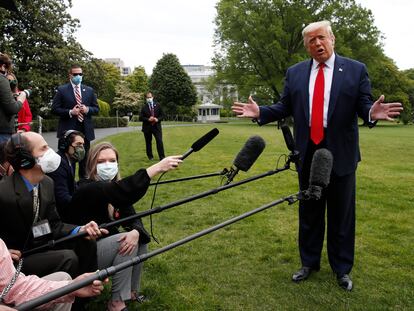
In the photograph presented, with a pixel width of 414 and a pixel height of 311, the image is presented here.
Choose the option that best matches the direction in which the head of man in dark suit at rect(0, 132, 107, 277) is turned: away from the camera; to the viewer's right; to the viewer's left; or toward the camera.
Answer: to the viewer's right

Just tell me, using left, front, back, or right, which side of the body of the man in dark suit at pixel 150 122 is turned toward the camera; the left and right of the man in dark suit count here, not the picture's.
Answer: front

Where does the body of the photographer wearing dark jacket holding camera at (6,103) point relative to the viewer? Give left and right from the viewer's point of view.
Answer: facing to the right of the viewer

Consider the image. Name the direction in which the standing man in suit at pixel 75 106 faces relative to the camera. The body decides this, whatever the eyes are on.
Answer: toward the camera

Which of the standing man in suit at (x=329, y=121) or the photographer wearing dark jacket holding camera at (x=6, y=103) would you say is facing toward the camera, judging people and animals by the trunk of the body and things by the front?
the standing man in suit

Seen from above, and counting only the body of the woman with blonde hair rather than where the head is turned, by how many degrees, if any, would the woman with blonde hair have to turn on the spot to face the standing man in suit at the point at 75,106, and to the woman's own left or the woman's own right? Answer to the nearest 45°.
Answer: approximately 135° to the woman's own left

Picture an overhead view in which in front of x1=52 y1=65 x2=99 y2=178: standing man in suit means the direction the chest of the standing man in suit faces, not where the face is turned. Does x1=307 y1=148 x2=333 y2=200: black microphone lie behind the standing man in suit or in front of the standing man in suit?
in front

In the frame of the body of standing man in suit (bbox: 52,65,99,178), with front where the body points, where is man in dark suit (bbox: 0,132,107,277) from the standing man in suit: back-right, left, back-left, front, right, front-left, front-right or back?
front

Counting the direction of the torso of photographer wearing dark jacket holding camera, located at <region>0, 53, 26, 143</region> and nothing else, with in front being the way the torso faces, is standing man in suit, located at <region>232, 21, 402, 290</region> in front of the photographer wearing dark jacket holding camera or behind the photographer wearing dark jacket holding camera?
in front

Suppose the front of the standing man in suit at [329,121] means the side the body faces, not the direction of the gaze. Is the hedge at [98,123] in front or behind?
behind

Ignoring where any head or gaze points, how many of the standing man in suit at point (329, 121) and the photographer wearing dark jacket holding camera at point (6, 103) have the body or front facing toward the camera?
1

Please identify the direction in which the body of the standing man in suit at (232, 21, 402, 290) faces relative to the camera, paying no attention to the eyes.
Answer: toward the camera

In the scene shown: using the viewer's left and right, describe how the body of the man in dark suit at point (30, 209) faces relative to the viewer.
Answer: facing the viewer and to the right of the viewer

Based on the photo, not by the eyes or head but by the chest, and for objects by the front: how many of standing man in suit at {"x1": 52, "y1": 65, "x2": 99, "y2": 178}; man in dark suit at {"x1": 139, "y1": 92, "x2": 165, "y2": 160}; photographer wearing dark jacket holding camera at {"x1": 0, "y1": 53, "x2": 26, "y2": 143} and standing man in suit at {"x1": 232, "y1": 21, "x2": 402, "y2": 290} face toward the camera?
3

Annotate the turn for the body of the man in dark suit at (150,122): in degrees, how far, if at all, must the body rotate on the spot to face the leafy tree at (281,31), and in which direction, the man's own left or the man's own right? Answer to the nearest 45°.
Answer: approximately 135° to the man's own left

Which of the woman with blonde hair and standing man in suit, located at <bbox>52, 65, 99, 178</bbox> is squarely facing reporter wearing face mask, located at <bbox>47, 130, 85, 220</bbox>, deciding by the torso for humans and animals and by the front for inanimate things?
the standing man in suit
